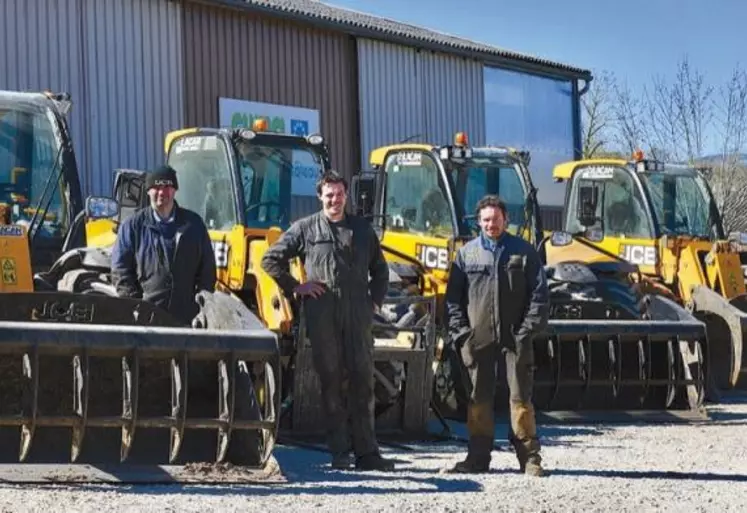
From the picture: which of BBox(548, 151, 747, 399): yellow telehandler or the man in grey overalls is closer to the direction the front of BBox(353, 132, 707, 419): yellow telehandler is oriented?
the man in grey overalls

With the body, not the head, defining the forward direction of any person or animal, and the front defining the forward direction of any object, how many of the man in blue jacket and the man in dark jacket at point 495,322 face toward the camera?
2

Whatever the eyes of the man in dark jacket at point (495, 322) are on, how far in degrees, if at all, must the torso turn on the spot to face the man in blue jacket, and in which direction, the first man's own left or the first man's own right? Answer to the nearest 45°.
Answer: approximately 90° to the first man's own right

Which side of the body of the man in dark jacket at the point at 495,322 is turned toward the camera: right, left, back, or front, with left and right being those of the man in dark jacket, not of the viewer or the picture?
front

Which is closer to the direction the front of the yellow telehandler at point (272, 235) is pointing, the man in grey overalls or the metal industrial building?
the man in grey overalls

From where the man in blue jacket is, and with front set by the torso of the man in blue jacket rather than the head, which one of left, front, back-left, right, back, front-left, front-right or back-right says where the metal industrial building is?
back

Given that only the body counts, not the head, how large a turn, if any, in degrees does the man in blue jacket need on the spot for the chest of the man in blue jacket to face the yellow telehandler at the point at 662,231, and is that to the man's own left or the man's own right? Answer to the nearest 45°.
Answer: approximately 135° to the man's own left

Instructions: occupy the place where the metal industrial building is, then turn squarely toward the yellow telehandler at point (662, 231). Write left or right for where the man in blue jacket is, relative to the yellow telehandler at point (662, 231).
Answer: right

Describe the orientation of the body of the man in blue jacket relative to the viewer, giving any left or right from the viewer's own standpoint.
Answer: facing the viewer

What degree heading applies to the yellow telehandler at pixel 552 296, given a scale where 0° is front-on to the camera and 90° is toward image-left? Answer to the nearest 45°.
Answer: approximately 315°

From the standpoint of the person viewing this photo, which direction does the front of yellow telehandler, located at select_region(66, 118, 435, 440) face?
facing the viewer and to the right of the viewer
